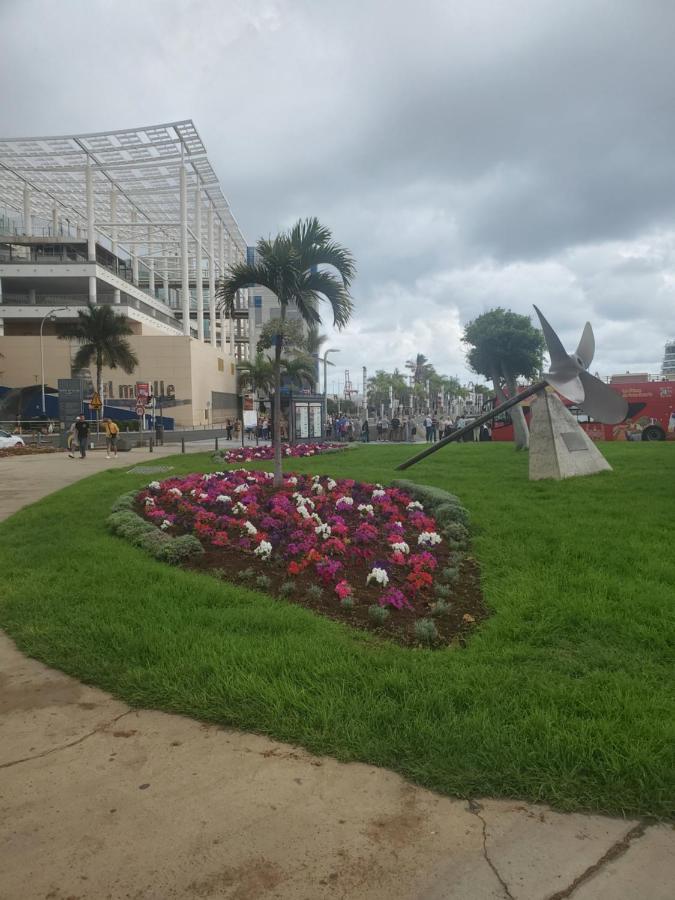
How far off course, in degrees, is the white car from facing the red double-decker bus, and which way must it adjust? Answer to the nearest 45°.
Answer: approximately 45° to its right

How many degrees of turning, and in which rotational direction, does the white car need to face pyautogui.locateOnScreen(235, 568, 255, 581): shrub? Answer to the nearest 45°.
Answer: approximately 90° to its right

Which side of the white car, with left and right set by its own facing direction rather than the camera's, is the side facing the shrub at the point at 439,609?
right

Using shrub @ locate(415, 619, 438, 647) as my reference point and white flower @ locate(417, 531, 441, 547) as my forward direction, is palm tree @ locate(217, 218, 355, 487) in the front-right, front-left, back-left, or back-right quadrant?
front-left

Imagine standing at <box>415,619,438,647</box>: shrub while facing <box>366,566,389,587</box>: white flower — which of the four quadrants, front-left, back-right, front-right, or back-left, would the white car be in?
front-left

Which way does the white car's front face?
to the viewer's right

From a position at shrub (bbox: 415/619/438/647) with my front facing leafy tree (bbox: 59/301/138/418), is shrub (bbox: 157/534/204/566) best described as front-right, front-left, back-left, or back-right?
front-left

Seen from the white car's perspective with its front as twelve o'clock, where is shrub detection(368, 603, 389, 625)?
The shrub is roughly at 3 o'clock from the white car.

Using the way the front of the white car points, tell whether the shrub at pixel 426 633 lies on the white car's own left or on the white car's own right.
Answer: on the white car's own right

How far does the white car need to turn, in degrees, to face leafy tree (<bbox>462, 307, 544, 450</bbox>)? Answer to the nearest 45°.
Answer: approximately 45° to its right

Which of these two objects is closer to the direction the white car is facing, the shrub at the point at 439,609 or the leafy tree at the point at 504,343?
the leafy tree

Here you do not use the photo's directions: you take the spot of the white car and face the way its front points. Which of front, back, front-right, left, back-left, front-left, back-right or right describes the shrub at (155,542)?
right
